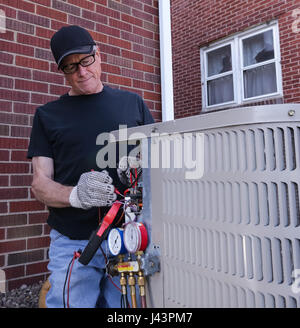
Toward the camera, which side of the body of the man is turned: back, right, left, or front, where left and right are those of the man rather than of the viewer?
front

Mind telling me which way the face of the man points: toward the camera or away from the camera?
toward the camera

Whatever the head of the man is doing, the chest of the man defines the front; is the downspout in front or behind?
behind

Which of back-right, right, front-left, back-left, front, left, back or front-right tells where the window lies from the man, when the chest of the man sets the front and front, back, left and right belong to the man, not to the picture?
back-left
